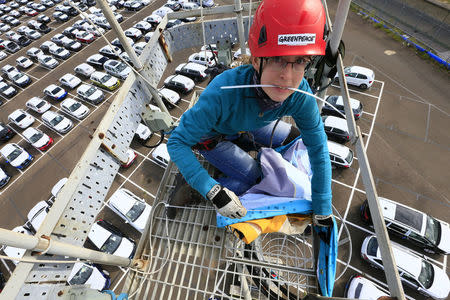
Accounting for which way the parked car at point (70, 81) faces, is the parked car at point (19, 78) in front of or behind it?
behind

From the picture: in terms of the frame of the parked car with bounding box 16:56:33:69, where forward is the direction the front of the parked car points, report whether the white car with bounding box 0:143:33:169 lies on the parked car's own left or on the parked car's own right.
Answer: on the parked car's own right

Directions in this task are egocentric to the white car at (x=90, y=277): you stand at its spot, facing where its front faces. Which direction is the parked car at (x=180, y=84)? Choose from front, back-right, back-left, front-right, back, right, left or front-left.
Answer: left

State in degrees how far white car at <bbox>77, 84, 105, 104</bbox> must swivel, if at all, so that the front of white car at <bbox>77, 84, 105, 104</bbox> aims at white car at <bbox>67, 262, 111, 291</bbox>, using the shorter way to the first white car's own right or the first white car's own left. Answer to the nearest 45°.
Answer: approximately 45° to the first white car's own right

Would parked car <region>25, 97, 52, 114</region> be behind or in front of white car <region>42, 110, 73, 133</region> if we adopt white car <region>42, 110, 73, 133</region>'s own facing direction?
behind

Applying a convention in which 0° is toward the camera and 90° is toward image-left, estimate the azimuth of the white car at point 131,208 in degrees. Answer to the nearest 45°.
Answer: approximately 315°

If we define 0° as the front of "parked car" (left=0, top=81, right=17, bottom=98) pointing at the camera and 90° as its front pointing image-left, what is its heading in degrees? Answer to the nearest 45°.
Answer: approximately 315°
